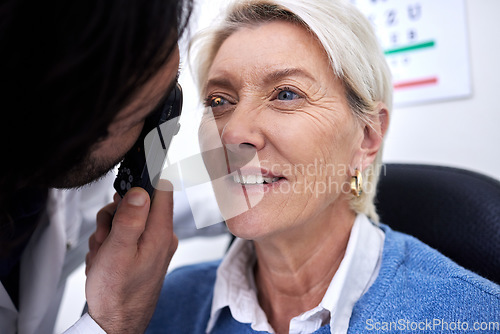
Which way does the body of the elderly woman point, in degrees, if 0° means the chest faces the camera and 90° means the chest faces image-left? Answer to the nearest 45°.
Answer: approximately 45°
